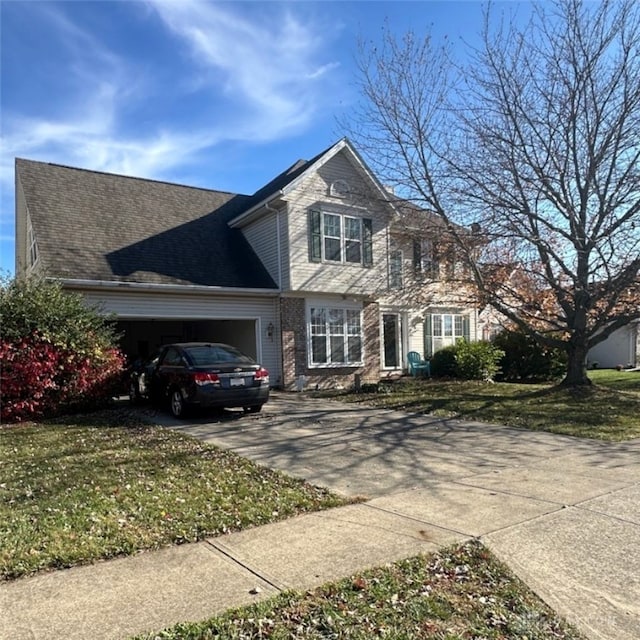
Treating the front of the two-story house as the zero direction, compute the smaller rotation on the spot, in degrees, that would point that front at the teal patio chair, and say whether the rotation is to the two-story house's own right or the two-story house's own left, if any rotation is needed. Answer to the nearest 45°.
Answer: approximately 90° to the two-story house's own left

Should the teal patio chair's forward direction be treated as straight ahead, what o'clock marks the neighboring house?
The neighboring house is roughly at 9 o'clock from the teal patio chair.

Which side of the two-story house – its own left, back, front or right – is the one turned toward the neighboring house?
left

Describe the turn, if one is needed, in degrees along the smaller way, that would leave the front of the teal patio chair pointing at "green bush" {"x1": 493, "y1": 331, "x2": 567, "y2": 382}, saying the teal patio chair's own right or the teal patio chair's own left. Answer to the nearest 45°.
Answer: approximately 45° to the teal patio chair's own left

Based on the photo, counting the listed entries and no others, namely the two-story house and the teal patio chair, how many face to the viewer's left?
0

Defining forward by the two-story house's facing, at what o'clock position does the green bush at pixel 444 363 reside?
The green bush is roughly at 10 o'clock from the two-story house.

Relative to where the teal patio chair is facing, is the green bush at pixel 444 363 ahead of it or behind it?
ahead

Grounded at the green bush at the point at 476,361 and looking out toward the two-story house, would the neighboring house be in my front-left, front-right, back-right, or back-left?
back-right

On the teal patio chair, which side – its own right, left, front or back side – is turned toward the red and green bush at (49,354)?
right
